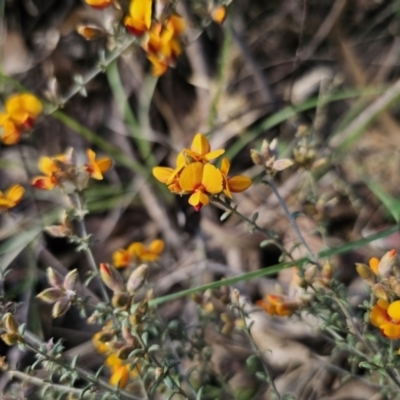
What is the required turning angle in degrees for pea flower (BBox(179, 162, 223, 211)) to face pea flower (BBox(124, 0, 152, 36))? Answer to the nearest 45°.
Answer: approximately 180°

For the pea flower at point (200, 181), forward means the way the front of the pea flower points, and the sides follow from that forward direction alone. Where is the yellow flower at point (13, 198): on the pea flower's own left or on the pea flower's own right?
on the pea flower's own right

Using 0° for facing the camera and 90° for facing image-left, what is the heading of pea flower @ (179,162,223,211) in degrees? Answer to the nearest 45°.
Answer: approximately 0°

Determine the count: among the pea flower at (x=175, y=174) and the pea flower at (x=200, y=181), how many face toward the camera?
1

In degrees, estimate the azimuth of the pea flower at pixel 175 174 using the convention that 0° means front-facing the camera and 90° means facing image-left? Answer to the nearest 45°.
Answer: approximately 90°

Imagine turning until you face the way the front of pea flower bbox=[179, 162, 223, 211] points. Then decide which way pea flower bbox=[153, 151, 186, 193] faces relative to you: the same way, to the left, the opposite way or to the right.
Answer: to the right
